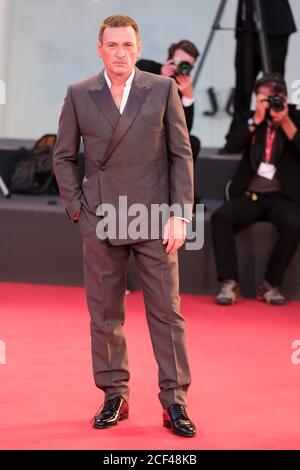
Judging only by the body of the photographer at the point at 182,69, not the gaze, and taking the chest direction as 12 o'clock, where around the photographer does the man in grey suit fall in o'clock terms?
The man in grey suit is roughly at 12 o'clock from the photographer.

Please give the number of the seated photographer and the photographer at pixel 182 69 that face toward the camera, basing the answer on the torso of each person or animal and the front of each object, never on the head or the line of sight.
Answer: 2

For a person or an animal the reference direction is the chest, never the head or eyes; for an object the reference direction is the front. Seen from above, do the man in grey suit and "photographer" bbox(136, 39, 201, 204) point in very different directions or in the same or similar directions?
same or similar directions

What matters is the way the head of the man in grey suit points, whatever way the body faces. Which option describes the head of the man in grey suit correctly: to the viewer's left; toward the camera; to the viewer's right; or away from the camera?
toward the camera

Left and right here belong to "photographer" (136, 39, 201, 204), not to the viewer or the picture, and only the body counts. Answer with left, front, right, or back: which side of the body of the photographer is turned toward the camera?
front

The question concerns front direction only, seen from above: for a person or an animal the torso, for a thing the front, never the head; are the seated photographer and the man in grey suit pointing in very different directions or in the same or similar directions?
same or similar directions

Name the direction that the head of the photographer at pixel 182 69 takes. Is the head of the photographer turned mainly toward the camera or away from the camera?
toward the camera

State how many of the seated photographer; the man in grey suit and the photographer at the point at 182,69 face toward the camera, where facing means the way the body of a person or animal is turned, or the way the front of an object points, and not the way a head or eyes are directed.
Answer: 3

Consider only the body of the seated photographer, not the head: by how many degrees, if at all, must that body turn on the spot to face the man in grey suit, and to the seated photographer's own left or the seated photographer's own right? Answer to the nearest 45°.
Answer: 0° — they already face them

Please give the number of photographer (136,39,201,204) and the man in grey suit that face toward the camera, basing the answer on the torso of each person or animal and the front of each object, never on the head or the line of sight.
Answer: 2

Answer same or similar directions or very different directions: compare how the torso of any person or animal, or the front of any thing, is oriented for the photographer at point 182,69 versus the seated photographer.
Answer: same or similar directions

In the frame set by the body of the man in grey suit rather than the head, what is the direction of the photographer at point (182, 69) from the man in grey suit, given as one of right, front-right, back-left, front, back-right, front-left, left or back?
back
